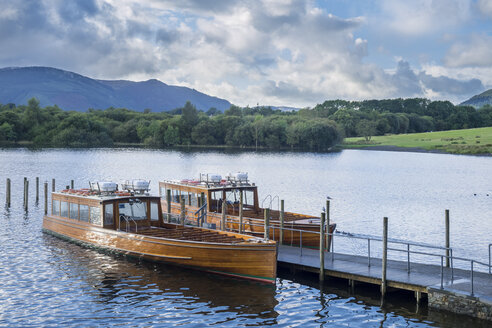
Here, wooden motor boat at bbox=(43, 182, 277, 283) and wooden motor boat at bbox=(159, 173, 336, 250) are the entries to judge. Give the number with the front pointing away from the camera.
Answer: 0

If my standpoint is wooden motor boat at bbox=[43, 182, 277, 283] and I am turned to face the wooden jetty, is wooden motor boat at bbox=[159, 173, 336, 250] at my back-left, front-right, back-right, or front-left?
front-left

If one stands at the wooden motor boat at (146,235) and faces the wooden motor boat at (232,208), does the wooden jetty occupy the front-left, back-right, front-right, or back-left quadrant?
front-right
